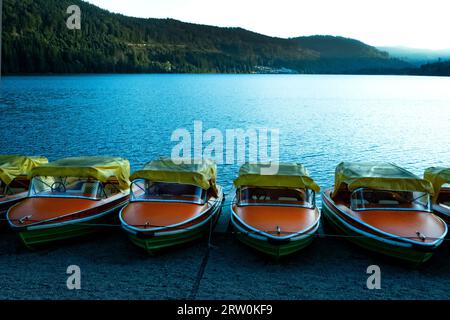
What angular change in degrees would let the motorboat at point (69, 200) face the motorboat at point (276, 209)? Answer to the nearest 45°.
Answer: approximately 90° to its left

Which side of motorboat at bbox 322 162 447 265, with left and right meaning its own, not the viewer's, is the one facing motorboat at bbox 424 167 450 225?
left

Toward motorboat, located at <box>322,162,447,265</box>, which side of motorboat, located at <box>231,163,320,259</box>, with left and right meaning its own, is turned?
left

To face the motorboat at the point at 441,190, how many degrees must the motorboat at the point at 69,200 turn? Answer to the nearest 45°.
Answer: approximately 135° to its left

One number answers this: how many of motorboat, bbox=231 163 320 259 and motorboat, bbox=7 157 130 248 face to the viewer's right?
0

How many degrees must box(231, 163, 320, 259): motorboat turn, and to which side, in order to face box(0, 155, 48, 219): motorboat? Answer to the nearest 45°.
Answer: approximately 90° to its right

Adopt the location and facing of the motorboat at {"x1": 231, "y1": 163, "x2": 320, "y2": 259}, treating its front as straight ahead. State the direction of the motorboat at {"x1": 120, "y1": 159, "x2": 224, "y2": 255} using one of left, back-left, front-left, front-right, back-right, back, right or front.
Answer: right

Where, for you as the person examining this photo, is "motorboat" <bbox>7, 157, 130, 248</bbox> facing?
facing the viewer and to the left of the viewer

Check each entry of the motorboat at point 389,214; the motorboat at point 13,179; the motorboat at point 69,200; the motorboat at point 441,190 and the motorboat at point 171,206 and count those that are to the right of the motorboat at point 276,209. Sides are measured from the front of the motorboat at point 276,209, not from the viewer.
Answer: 3

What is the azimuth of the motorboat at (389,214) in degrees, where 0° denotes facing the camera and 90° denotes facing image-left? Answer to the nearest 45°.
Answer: approximately 315°

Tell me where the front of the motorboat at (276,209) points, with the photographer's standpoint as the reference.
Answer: facing the viewer

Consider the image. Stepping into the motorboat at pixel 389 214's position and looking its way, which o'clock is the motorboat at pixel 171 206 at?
the motorboat at pixel 171 206 is roughly at 4 o'clock from the motorboat at pixel 389 214.

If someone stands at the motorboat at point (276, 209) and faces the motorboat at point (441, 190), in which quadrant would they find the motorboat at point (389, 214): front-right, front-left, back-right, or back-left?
front-right

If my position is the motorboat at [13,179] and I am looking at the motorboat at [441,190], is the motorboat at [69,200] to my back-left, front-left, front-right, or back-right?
front-right

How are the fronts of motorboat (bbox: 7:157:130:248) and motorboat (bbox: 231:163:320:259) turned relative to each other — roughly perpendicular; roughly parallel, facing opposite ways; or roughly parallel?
roughly parallel
